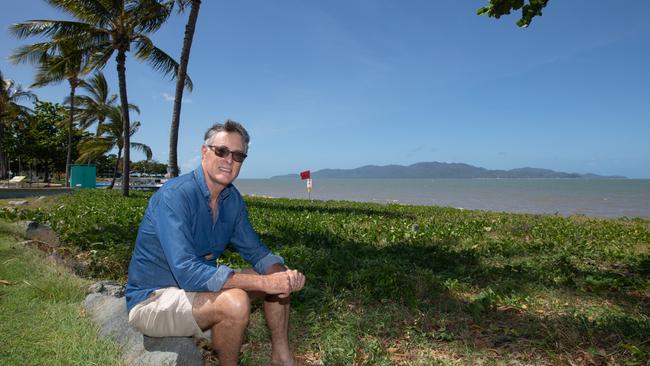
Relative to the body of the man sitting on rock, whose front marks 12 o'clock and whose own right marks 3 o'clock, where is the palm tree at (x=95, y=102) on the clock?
The palm tree is roughly at 7 o'clock from the man sitting on rock.

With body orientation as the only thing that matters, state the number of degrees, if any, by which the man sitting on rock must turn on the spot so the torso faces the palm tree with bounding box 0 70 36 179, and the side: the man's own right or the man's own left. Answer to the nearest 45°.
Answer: approximately 180°

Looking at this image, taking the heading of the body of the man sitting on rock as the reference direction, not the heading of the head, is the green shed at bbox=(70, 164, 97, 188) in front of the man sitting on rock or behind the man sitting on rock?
behind

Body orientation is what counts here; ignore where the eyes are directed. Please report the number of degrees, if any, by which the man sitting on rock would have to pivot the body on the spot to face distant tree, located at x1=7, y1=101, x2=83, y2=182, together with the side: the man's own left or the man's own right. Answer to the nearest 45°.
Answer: approximately 135° to the man's own left

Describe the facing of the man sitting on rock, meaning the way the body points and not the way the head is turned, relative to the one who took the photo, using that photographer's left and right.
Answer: facing the viewer and to the right of the viewer

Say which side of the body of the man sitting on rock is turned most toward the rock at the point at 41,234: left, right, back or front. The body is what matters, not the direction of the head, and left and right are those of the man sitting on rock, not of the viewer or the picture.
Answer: back
